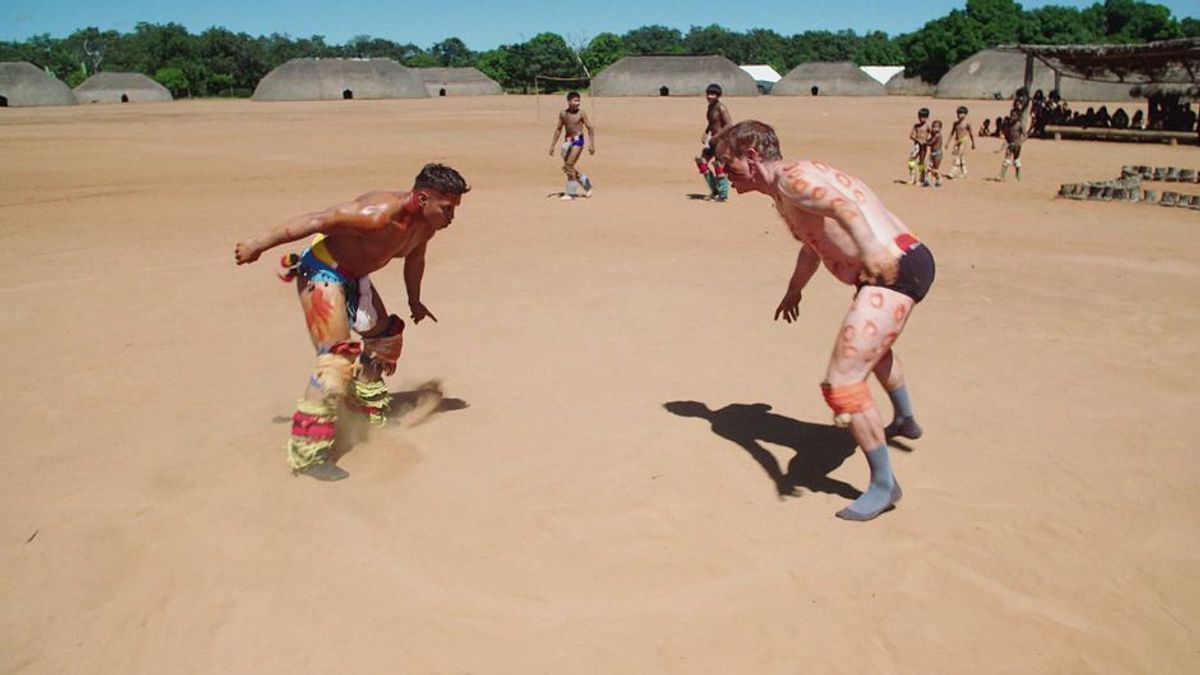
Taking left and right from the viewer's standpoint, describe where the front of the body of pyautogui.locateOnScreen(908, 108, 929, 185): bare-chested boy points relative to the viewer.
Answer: facing the viewer and to the left of the viewer

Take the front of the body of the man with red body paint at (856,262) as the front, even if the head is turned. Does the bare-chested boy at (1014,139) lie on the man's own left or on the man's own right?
on the man's own right

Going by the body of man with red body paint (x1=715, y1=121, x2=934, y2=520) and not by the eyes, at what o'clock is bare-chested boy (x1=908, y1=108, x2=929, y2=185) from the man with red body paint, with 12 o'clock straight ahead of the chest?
The bare-chested boy is roughly at 3 o'clock from the man with red body paint.

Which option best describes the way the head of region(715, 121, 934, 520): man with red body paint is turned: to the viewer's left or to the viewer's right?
to the viewer's left

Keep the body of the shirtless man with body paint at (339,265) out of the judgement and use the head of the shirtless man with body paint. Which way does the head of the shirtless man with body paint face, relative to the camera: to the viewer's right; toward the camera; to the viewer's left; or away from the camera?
to the viewer's right

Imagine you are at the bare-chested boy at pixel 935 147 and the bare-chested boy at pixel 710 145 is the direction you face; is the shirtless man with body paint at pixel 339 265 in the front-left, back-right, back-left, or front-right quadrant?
front-left

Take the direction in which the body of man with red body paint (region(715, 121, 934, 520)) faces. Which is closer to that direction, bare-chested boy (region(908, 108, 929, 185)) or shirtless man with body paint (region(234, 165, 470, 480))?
the shirtless man with body paint

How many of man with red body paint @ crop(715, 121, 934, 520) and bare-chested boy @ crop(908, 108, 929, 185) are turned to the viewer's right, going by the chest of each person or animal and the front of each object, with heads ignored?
0

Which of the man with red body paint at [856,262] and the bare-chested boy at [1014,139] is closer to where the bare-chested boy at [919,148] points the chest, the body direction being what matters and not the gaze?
the man with red body paint

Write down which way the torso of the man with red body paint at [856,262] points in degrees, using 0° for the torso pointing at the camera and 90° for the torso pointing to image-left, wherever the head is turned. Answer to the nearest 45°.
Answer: approximately 90°

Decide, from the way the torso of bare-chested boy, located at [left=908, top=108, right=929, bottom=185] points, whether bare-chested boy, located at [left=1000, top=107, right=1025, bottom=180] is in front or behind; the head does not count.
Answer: behind

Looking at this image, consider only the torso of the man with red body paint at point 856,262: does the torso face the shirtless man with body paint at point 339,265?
yes

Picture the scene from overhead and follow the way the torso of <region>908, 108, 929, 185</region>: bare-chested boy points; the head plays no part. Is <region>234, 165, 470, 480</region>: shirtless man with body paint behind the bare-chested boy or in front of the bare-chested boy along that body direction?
in front

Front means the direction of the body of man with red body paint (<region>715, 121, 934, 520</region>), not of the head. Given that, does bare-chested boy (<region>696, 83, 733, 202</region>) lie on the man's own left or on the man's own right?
on the man's own right
